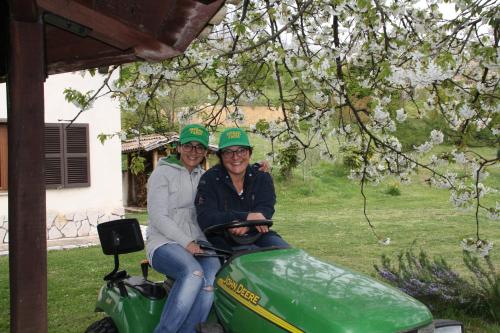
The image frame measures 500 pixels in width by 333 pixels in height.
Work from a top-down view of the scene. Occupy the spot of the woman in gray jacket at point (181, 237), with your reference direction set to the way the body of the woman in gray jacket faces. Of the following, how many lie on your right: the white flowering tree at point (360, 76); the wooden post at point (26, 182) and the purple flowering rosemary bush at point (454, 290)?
1

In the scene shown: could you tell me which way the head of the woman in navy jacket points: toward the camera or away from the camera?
toward the camera

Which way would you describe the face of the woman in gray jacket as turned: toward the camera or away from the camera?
toward the camera

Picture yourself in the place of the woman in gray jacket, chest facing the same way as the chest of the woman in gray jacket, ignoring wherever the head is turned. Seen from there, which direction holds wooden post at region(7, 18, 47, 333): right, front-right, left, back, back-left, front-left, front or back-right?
right

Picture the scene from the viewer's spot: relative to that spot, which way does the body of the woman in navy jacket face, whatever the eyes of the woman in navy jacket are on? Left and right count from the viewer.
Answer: facing the viewer

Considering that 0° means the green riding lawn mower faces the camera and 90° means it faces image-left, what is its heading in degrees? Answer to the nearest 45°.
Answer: approximately 315°

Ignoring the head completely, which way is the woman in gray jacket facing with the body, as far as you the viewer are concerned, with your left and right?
facing the viewer and to the right of the viewer
